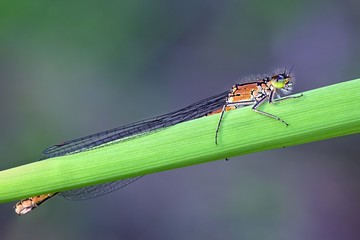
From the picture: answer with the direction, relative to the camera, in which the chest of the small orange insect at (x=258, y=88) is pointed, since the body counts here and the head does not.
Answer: to the viewer's right

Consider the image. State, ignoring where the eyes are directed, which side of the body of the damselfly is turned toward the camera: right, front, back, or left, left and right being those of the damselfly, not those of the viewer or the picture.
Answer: right
